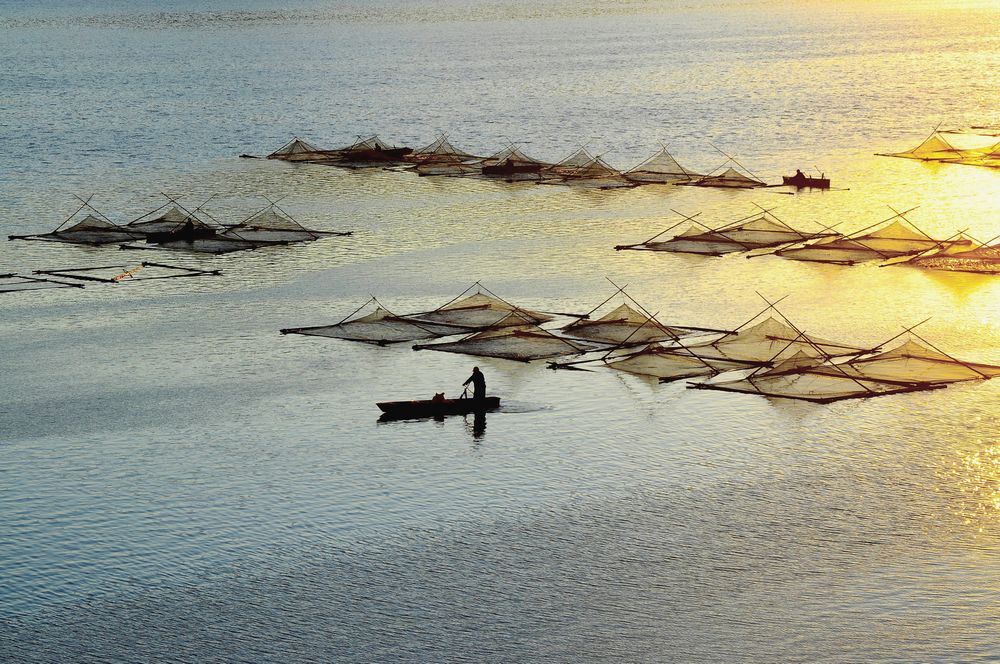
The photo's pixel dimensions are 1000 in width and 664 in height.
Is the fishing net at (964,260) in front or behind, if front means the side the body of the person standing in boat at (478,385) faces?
behind

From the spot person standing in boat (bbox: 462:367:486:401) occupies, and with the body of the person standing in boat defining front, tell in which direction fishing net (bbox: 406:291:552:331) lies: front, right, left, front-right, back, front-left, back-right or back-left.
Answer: right

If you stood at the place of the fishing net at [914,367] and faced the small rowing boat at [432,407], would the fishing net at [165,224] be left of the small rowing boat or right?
right

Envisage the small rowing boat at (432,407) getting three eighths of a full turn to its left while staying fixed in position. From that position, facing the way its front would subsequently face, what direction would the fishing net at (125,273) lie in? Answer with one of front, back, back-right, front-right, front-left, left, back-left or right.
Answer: back

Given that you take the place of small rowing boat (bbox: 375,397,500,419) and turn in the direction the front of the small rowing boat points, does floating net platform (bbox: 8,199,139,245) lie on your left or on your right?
on your right

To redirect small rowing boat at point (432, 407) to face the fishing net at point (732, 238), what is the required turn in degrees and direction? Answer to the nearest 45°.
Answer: approximately 135° to its right

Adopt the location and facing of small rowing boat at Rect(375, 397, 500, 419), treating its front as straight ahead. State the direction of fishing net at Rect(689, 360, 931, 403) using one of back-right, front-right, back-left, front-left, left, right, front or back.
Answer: back

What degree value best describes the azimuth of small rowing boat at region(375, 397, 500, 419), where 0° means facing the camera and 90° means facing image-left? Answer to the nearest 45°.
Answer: approximately 90°

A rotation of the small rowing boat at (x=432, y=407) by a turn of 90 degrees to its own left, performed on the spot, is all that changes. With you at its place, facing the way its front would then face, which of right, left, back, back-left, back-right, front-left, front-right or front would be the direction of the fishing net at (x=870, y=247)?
back-left

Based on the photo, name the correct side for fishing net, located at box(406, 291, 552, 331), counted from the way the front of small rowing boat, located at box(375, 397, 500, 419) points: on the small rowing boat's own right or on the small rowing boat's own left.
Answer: on the small rowing boat's own right

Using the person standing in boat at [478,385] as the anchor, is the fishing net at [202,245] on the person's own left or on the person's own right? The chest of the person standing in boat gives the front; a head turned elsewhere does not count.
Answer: on the person's own right

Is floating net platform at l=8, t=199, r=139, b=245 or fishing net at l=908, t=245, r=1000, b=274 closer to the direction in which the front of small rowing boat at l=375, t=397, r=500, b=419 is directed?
the floating net platform

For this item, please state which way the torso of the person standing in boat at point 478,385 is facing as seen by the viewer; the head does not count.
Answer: to the viewer's left
